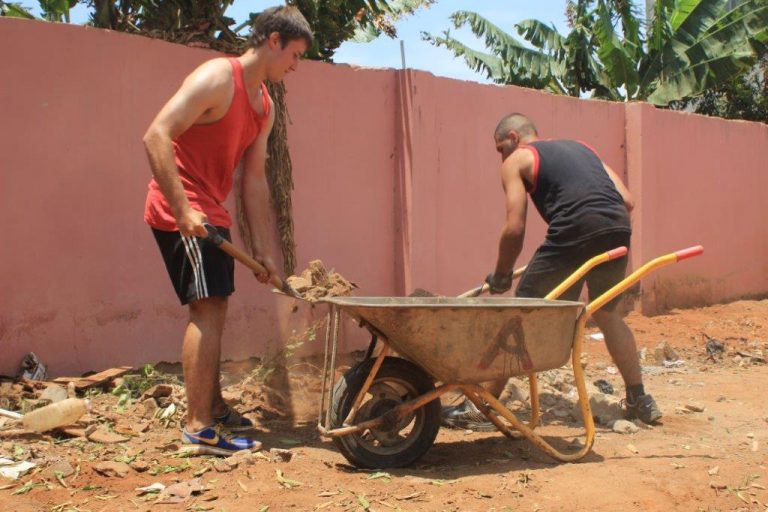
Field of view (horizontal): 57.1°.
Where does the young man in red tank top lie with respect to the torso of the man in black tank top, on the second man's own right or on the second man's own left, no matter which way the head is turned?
on the second man's own left

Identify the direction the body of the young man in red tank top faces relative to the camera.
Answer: to the viewer's right

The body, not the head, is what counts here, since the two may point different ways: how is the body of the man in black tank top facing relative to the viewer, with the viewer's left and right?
facing away from the viewer and to the left of the viewer

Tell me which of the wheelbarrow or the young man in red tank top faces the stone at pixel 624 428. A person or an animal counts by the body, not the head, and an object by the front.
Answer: the young man in red tank top

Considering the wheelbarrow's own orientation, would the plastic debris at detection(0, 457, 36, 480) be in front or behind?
in front

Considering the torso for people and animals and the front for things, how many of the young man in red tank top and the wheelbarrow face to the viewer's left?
1

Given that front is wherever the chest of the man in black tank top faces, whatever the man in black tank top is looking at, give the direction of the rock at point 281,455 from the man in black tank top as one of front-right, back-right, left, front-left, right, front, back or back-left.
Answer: left

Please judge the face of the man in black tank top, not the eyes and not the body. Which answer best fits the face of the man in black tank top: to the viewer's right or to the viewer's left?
to the viewer's left

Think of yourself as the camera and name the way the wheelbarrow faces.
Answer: facing to the left of the viewer
